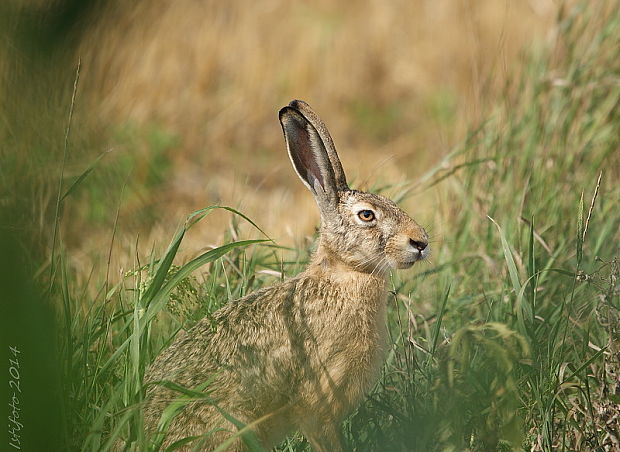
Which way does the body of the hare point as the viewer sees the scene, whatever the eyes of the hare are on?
to the viewer's right
